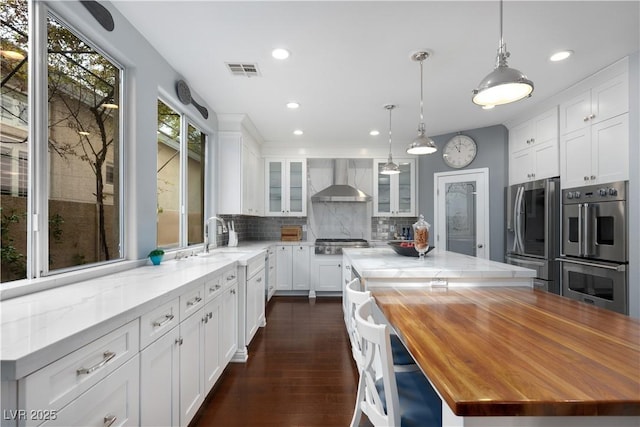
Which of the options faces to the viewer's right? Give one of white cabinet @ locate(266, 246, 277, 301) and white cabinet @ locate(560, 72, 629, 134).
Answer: white cabinet @ locate(266, 246, 277, 301)

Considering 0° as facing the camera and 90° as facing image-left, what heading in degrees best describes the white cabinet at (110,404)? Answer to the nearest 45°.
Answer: approximately 315°

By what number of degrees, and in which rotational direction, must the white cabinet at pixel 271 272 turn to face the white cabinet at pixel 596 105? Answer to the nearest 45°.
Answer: approximately 45° to its right

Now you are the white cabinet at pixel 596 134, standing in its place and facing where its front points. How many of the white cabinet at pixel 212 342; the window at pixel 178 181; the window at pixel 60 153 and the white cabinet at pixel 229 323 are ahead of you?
4

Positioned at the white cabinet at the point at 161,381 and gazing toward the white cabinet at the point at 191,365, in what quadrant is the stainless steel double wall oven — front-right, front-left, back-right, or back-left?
front-right

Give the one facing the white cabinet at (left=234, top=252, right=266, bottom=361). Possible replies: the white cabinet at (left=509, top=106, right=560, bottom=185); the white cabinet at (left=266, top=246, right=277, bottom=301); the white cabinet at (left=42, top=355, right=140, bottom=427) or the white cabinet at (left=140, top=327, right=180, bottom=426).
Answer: the white cabinet at (left=509, top=106, right=560, bottom=185)

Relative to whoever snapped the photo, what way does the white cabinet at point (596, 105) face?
facing the viewer and to the left of the viewer

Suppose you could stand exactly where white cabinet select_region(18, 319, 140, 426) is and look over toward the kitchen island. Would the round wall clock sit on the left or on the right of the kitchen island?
left

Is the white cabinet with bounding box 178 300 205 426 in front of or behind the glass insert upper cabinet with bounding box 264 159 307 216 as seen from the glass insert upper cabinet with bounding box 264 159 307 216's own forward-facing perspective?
in front

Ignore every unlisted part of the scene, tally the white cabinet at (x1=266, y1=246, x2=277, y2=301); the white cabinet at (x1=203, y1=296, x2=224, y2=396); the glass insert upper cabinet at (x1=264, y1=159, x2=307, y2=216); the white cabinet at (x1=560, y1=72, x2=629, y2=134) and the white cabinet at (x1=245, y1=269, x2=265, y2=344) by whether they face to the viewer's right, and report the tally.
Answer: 3

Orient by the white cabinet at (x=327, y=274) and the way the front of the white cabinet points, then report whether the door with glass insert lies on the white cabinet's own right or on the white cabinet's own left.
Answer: on the white cabinet's own left

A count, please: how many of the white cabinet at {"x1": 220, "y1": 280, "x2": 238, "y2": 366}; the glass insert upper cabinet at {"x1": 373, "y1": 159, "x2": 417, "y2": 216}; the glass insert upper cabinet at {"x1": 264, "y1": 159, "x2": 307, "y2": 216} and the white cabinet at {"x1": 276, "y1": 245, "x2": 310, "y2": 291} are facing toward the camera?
3

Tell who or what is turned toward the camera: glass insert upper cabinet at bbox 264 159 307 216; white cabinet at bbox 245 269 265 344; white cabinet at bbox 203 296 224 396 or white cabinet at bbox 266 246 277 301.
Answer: the glass insert upper cabinet

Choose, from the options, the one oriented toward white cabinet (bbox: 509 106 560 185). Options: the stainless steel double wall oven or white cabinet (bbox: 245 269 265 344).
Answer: white cabinet (bbox: 245 269 265 344)

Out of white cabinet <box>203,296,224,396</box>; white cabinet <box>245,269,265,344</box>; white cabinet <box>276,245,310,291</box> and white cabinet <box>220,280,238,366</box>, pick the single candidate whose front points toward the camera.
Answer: white cabinet <box>276,245,310,291</box>

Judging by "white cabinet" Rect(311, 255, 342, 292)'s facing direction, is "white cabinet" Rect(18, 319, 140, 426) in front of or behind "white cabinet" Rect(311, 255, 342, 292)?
in front

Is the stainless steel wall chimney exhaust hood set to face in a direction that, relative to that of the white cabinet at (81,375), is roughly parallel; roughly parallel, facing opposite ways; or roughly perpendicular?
roughly perpendicular

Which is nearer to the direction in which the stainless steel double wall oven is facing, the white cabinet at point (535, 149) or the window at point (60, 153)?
the window

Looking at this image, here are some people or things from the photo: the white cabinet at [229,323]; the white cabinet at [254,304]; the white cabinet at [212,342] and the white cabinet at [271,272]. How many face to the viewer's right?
4

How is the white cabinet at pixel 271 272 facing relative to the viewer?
to the viewer's right
